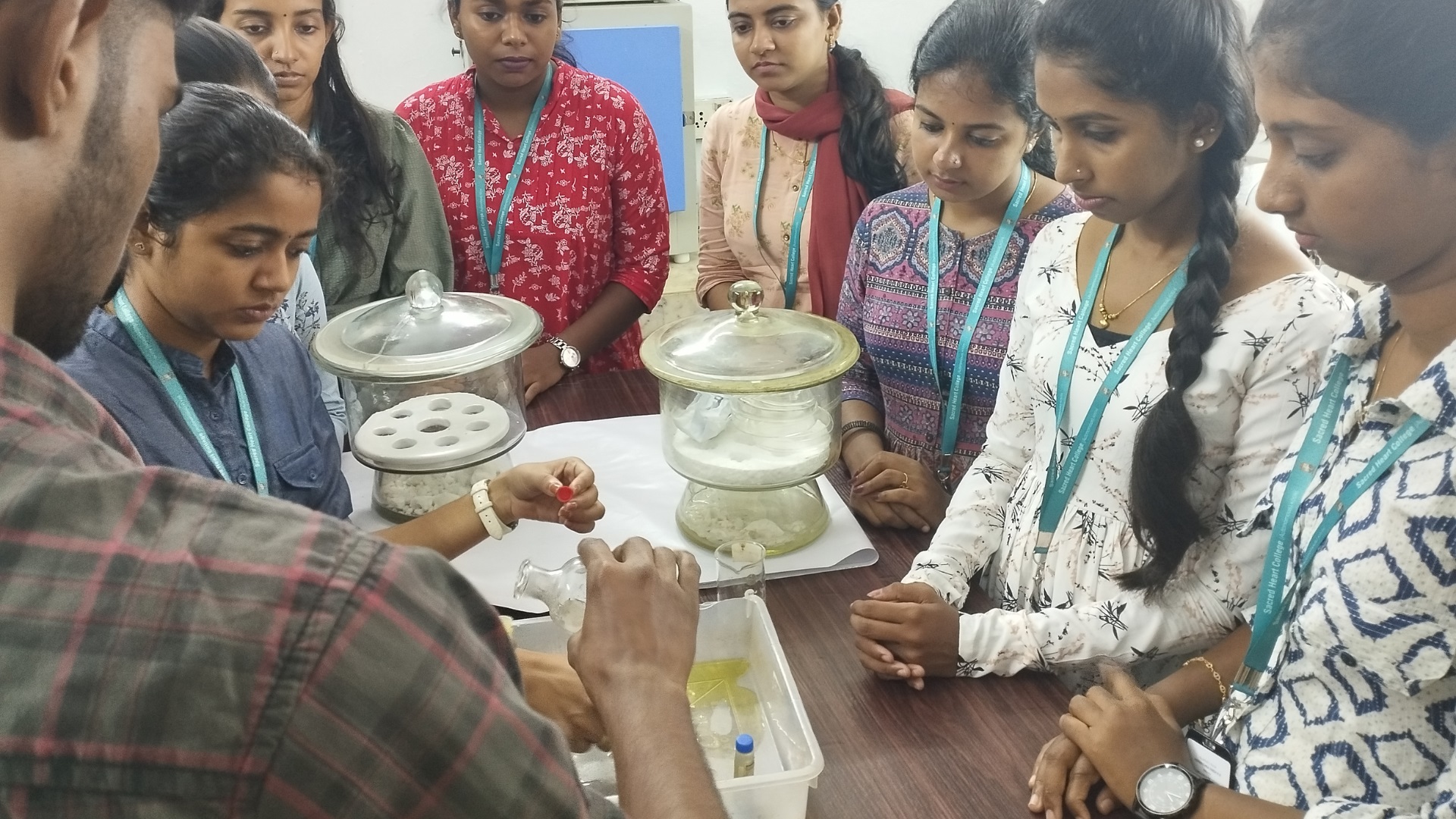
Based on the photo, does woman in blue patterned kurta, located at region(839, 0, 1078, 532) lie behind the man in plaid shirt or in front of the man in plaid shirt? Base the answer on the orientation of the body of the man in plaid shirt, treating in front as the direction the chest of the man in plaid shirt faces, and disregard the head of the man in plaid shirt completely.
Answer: in front

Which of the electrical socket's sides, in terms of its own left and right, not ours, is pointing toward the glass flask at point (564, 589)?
front

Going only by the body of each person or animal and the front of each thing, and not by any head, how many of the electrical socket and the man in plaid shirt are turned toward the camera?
1

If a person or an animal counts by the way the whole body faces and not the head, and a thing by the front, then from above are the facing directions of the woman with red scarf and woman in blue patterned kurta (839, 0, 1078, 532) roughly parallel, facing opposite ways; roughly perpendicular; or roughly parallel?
roughly parallel

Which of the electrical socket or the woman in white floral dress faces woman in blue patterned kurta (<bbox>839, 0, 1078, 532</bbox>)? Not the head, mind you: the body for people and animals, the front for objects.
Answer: the electrical socket

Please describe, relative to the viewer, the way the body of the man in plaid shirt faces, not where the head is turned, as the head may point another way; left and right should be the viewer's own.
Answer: facing away from the viewer and to the right of the viewer

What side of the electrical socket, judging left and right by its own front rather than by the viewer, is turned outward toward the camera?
front

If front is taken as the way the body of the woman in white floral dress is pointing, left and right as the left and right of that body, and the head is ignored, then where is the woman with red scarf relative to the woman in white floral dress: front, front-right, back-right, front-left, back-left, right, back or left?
right

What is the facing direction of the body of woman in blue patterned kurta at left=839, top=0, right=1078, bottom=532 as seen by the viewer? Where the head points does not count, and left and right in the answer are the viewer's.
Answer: facing the viewer and to the left of the viewer

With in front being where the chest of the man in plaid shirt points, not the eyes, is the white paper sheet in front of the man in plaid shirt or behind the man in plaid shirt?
in front

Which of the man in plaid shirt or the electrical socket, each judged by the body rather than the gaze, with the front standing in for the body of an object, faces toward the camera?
the electrical socket

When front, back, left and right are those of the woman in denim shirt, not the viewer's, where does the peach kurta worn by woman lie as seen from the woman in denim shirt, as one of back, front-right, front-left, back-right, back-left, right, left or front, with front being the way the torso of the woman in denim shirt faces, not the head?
left

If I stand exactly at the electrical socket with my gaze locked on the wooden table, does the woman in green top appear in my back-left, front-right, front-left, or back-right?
front-right

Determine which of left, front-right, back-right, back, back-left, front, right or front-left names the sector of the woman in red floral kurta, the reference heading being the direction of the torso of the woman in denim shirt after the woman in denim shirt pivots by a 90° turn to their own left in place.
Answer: front

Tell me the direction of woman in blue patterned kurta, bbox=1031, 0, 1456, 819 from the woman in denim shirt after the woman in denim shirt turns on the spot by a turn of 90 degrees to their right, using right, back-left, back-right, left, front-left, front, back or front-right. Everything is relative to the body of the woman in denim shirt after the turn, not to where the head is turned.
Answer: left

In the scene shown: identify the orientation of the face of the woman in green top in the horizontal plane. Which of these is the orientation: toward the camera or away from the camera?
toward the camera

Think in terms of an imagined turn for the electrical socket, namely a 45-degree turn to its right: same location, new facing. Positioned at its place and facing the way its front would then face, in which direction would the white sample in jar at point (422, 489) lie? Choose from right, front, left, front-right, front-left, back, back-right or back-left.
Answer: front-left

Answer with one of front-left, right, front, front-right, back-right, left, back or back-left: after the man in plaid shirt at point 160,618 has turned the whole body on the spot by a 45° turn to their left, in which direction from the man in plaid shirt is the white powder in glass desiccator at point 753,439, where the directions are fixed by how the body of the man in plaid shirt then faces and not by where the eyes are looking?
front-right
